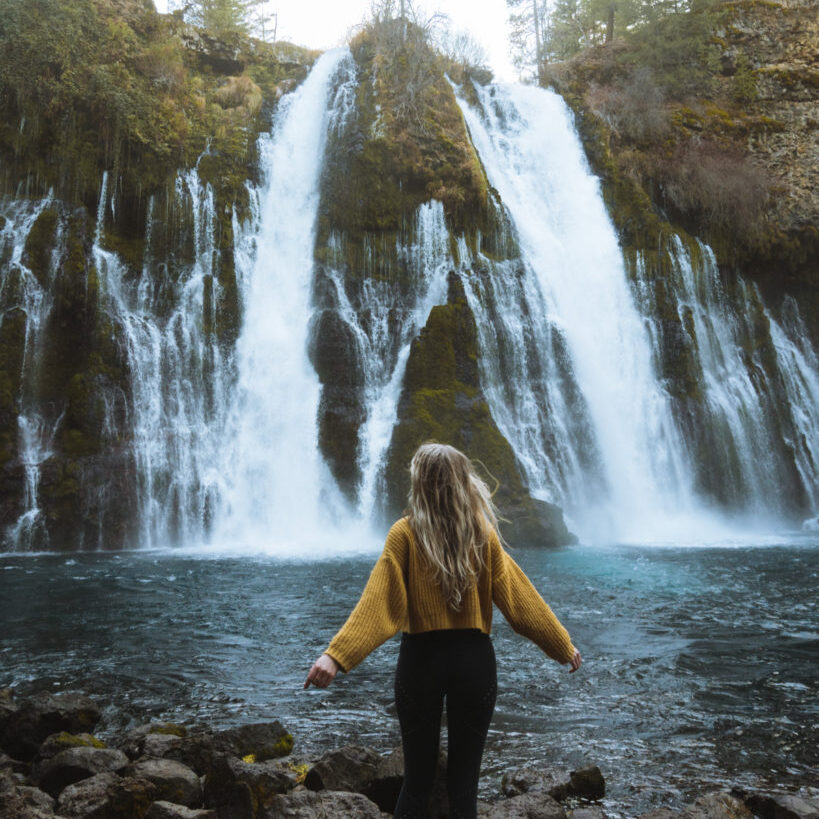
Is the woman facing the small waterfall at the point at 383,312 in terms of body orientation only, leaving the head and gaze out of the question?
yes

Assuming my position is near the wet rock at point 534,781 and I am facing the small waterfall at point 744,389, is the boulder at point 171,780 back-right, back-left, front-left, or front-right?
back-left

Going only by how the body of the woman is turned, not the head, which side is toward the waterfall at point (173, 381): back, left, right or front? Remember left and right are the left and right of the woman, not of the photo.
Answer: front

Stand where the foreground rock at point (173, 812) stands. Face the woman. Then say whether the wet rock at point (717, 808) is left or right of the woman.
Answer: left

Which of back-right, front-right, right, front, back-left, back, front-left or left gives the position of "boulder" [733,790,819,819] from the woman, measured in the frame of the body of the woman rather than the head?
front-right

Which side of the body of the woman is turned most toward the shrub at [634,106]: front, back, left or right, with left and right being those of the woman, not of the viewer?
front

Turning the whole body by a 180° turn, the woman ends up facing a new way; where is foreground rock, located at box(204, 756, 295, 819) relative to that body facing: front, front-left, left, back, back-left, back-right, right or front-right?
back-right

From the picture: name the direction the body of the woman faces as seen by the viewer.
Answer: away from the camera

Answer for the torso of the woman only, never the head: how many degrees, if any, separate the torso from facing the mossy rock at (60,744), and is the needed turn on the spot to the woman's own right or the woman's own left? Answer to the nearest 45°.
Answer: approximately 45° to the woman's own left

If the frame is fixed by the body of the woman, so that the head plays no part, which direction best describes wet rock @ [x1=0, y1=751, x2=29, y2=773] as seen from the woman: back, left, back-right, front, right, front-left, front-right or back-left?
front-left

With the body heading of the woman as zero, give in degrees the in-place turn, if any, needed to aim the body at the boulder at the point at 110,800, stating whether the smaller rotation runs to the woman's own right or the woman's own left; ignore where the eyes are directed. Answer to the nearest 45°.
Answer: approximately 45° to the woman's own left

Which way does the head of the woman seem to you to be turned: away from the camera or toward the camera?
away from the camera

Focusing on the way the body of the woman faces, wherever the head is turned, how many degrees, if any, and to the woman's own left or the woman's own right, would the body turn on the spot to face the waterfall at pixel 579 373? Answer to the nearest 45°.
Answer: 0° — they already face it

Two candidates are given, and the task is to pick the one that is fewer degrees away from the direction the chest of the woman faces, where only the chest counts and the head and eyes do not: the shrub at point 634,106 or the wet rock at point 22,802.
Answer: the shrub
